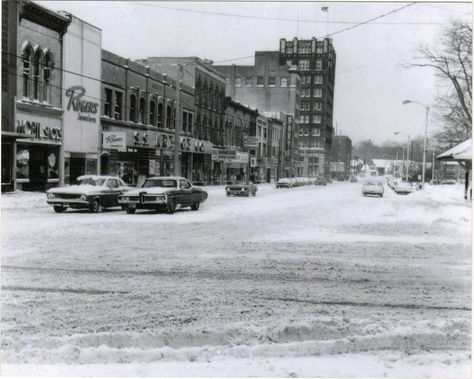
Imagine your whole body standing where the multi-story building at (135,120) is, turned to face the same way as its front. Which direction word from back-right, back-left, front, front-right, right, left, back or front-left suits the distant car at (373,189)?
front-left

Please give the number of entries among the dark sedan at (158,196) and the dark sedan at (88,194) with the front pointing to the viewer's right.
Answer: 0

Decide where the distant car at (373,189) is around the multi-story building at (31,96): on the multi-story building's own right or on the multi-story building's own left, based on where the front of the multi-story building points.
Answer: on the multi-story building's own left

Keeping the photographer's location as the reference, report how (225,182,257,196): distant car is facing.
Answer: facing the viewer and to the left of the viewer

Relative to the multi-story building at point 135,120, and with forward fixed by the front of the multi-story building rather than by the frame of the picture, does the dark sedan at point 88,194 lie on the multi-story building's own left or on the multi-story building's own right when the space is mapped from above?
on the multi-story building's own right

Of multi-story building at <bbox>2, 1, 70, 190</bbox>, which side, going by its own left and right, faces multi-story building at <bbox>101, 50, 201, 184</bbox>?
left

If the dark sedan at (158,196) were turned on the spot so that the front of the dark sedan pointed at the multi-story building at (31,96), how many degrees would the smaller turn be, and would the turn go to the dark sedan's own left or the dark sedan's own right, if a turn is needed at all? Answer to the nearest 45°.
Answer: approximately 90° to the dark sedan's own right

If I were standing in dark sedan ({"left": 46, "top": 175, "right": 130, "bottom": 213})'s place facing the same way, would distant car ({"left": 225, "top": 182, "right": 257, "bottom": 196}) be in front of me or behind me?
behind

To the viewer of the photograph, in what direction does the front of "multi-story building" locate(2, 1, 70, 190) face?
facing the viewer and to the right of the viewer

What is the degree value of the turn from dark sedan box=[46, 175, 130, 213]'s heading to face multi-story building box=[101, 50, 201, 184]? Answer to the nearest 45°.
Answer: approximately 135° to its right

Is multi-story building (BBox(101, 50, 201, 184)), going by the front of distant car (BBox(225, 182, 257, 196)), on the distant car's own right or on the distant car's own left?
on the distant car's own right

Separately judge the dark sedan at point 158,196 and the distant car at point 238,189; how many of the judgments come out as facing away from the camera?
0

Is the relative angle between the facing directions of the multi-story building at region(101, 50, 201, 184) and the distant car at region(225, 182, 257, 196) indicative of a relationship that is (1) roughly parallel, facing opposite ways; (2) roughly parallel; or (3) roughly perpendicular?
roughly perpendicular

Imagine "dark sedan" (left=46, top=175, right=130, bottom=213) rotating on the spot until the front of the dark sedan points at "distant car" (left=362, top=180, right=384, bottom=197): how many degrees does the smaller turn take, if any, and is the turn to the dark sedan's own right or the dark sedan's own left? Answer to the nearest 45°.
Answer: approximately 180°

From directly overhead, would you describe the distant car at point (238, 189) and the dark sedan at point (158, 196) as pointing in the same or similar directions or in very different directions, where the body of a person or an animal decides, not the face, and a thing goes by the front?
same or similar directions

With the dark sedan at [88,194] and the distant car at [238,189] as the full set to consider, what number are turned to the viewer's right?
0

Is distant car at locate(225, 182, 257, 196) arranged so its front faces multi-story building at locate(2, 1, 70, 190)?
yes
